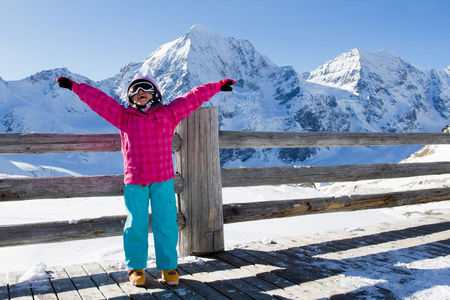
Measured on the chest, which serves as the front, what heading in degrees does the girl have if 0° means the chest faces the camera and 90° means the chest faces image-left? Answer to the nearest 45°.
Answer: approximately 0°
